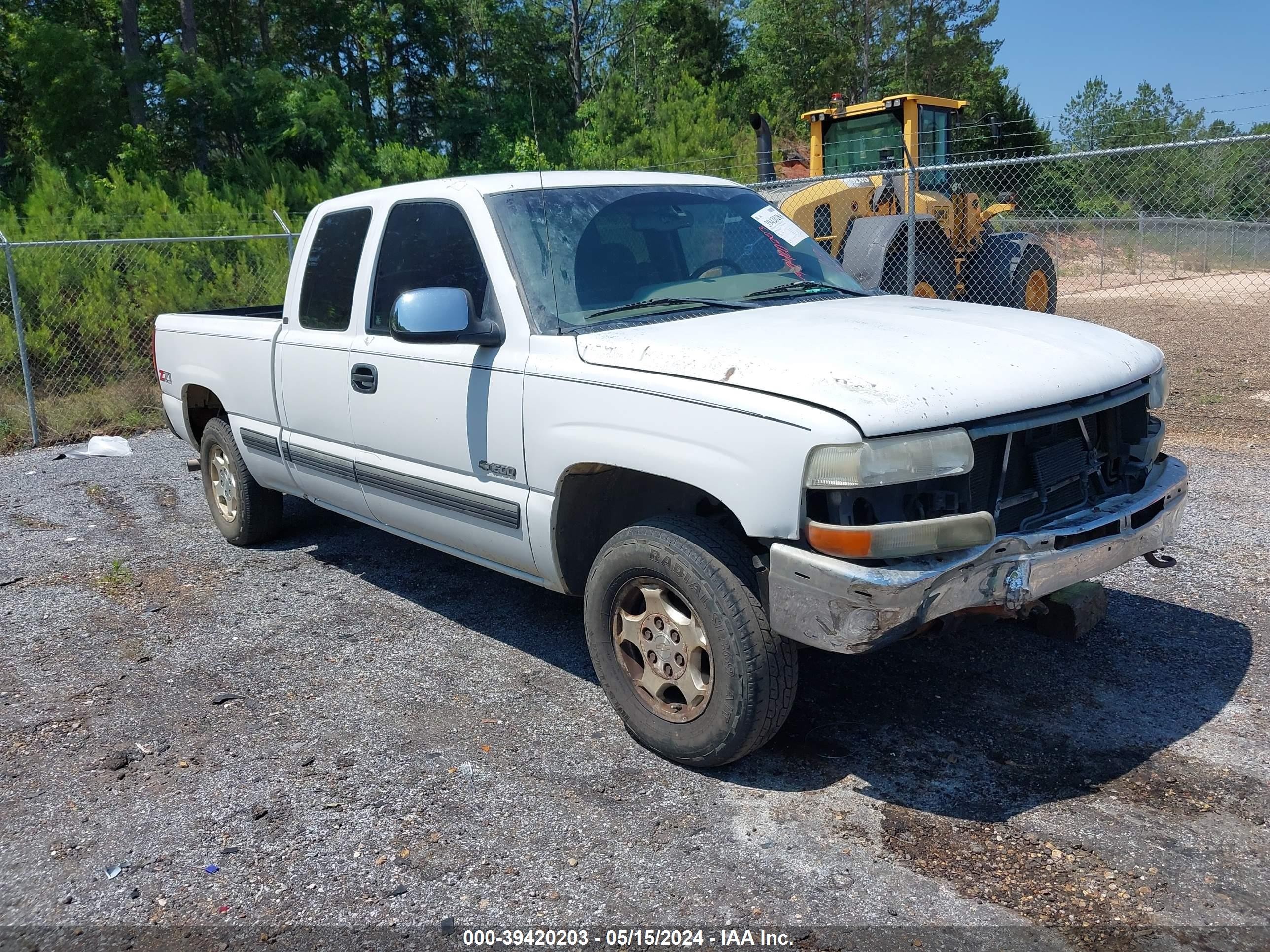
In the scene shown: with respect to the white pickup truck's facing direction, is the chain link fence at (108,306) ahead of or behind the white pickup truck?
behind

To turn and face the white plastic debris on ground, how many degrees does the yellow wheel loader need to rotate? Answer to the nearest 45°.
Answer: approximately 180°

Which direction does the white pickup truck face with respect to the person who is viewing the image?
facing the viewer and to the right of the viewer

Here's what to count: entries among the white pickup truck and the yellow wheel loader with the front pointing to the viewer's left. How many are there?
0

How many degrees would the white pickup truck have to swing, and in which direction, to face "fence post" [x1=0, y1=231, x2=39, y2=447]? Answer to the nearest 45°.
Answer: approximately 180°

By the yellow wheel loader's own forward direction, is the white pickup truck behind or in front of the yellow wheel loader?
behind

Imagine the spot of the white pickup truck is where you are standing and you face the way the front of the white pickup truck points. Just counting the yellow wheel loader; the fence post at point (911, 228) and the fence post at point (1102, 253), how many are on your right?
0

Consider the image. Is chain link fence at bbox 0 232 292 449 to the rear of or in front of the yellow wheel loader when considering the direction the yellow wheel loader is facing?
to the rear

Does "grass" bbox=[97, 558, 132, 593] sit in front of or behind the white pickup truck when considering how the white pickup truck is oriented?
behind

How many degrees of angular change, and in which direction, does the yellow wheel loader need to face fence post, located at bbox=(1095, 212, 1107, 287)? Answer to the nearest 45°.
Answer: approximately 45° to its left

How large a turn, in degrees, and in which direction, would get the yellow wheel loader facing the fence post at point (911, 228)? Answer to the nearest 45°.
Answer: approximately 135° to its right

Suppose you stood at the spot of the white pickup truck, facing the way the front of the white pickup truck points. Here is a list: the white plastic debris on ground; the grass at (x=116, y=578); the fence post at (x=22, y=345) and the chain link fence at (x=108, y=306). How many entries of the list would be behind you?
4

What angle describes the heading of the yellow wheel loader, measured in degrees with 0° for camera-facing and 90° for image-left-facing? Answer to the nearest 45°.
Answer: approximately 225°

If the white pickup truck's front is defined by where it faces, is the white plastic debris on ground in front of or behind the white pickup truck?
behind
